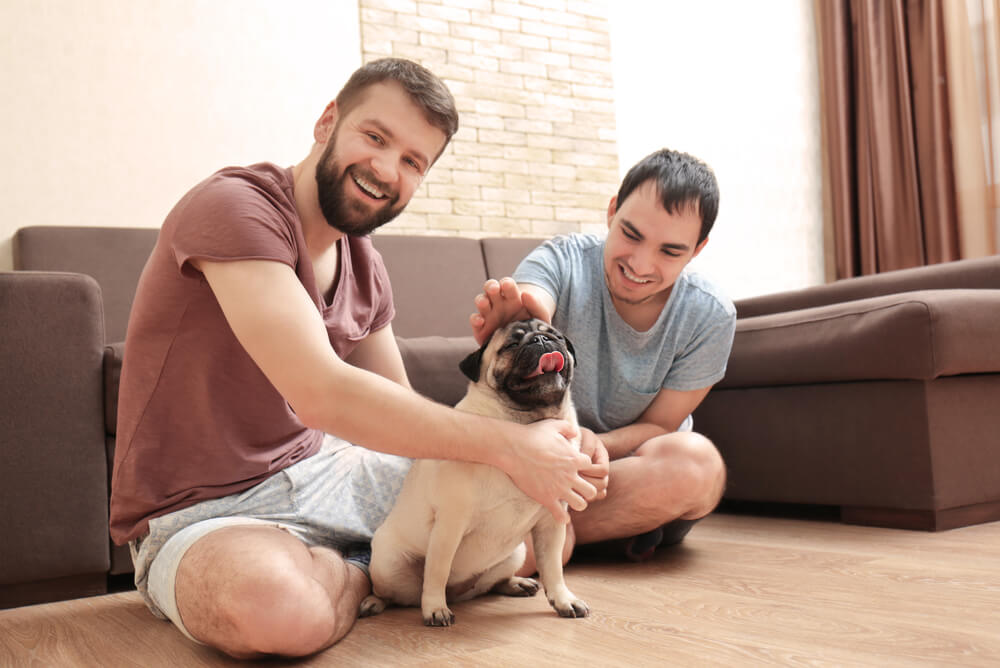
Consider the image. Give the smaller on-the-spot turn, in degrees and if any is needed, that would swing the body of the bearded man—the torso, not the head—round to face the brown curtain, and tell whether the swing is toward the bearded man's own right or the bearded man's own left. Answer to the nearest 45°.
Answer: approximately 90° to the bearded man's own left

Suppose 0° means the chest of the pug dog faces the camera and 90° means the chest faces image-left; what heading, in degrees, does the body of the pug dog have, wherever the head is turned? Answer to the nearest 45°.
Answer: approximately 315°

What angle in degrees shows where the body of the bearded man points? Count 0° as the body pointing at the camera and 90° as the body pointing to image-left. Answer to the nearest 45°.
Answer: approximately 315°

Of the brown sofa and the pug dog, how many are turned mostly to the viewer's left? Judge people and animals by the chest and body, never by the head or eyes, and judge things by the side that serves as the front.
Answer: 0

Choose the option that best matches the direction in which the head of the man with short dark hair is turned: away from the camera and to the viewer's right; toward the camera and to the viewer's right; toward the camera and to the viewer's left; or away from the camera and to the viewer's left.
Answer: toward the camera and to the viewer's left

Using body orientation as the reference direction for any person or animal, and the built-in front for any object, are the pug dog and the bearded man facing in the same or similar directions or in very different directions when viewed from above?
same or similar directions

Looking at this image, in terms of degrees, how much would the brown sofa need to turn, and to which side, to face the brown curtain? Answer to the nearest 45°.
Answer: approximately 135° to its left

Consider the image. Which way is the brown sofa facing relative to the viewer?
toward the camera

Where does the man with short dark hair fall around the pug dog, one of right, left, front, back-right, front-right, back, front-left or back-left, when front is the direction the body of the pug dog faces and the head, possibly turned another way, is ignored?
left

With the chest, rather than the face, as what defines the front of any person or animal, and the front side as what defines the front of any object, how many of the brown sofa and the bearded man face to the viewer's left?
0

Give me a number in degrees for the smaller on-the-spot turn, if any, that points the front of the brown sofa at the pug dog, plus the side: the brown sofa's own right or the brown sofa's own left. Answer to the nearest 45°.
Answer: approximately 45° to the brown sofa's own right

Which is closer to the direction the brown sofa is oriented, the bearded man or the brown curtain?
the bearded man
